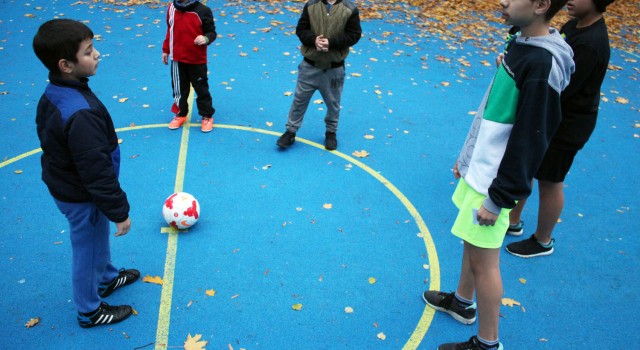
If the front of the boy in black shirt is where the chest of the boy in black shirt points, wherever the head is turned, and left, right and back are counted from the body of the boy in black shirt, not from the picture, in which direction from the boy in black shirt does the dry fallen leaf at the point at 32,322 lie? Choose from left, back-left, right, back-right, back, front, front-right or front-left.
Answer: front-left

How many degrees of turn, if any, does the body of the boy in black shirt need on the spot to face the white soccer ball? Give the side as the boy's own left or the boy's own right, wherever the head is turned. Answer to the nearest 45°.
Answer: approximately 45° to the boy's own left

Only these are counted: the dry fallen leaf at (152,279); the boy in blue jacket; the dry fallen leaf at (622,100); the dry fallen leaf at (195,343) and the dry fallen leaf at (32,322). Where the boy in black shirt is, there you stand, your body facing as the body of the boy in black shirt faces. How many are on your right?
1

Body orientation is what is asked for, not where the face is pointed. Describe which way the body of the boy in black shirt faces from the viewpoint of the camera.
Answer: to the viewer's left

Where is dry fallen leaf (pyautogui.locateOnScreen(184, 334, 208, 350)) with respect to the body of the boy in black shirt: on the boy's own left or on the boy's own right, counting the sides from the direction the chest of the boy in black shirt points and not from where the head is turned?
on the boy's own left

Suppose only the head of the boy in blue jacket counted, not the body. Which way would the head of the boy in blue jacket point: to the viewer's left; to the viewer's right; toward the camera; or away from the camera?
to the viewer's right

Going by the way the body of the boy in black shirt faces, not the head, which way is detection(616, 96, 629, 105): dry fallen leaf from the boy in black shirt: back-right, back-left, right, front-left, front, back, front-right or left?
right

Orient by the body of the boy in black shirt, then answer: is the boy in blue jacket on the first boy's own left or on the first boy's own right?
on the first boy's own left

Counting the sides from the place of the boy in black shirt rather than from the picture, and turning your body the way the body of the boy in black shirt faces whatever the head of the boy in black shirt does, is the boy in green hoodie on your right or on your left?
on your left
